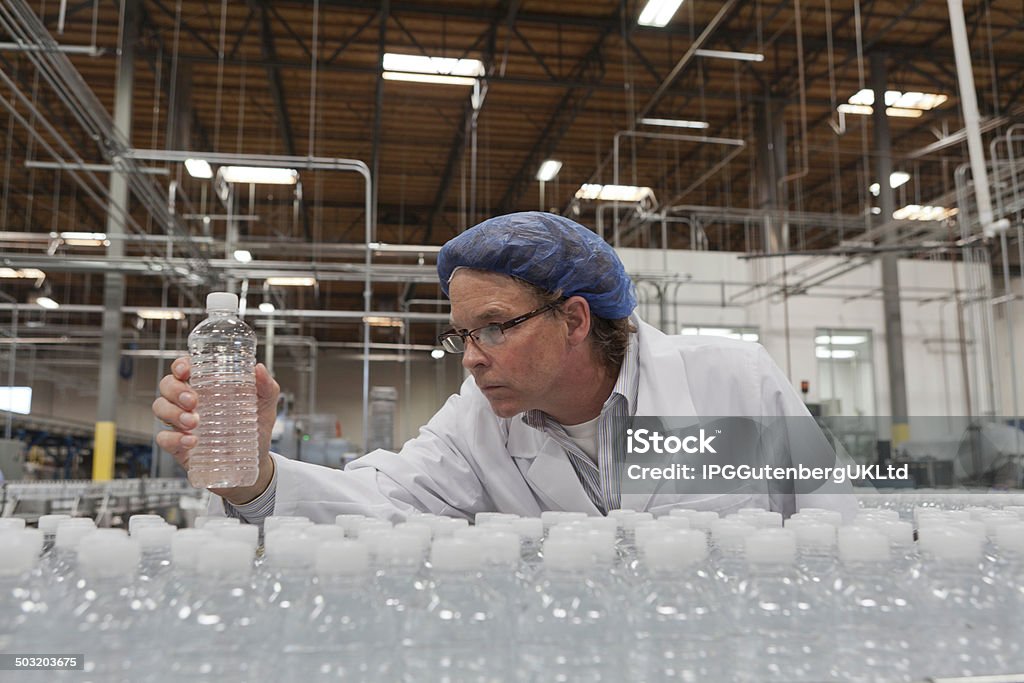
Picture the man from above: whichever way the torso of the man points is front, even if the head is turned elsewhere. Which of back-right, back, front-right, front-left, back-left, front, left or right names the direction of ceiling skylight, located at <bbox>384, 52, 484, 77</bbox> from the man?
back-right

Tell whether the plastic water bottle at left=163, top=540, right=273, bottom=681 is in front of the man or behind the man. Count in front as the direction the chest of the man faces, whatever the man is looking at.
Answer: in front

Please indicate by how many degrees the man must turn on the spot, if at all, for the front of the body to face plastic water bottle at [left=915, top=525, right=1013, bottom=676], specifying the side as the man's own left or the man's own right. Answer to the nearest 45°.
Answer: approximately 45° to the man's own left

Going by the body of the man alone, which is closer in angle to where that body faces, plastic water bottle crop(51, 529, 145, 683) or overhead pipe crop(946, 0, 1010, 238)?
the plastic water bottle

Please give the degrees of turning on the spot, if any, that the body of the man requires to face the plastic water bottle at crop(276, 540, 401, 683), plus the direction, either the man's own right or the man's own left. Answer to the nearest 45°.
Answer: approximately 45° to the man's own left

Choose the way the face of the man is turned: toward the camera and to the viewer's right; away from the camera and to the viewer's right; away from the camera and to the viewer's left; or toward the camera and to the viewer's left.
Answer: toward the camera and to the viewer's left

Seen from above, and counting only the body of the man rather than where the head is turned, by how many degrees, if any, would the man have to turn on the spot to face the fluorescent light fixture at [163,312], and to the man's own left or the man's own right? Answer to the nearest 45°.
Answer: approximately 90° to the man's own right

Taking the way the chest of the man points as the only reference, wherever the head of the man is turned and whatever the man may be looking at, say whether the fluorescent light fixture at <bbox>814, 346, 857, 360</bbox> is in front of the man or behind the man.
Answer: behind

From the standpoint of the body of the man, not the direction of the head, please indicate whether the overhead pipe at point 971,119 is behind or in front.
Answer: behind

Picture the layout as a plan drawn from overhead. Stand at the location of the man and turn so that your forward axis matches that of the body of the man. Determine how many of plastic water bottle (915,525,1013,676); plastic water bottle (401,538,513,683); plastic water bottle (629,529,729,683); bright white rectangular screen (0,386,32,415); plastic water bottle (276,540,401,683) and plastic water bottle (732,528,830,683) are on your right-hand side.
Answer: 1

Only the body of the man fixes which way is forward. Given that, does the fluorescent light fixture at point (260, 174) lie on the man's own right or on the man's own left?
on the man's own right

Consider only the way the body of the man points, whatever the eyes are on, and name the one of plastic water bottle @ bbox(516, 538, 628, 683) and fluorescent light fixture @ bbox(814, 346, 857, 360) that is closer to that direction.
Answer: the plastic water bottle

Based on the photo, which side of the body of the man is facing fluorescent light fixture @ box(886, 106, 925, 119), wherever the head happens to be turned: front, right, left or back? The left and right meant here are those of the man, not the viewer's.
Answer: back

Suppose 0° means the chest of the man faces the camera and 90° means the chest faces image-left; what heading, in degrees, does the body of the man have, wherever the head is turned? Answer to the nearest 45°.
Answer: approximately 45°

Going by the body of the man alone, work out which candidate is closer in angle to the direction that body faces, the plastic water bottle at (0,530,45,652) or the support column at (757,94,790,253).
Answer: the plastic water bottle

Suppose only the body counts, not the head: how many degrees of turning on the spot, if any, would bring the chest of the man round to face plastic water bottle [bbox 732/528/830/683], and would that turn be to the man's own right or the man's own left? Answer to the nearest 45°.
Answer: approximately 45° to the man's own left
